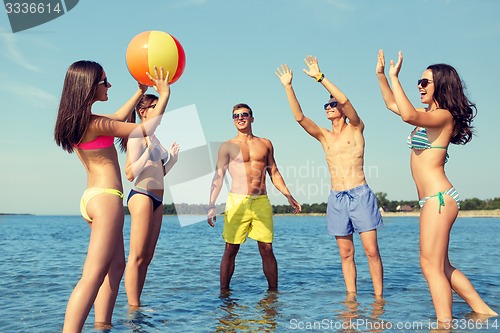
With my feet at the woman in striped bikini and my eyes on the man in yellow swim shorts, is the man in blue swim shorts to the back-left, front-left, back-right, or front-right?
front-right

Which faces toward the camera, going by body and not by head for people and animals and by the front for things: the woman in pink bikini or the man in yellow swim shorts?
the man in yellow swim shorts

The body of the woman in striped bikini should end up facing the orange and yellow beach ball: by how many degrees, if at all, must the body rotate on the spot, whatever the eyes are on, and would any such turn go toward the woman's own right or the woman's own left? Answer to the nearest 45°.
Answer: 0° — they already face it

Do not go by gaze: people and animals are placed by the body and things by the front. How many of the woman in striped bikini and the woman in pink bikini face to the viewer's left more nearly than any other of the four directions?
1

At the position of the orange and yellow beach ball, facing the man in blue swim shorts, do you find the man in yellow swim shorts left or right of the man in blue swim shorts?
left

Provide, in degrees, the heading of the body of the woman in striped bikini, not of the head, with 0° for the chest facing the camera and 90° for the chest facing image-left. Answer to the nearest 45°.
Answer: approximately 90°

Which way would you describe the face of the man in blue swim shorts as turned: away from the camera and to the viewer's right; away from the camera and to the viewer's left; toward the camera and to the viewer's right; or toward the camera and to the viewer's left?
toward the camera and to the viewer's left

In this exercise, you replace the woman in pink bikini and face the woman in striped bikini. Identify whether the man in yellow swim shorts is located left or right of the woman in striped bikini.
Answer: left

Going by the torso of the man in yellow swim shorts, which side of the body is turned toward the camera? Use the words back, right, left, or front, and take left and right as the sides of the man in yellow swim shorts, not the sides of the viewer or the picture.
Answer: front

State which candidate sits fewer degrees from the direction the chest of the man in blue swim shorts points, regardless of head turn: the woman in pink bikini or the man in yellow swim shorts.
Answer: the woman in pink bikini

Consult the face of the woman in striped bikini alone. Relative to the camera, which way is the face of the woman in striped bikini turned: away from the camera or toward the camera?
toward the camera

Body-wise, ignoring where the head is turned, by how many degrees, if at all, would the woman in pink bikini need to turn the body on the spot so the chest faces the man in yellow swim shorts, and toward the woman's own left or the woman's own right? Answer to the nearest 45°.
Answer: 0° — they already face them

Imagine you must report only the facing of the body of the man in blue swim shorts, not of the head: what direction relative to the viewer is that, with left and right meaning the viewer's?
facing the viewer and to the left of the viewer

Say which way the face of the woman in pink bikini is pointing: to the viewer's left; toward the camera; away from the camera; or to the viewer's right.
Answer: to the viewer's right

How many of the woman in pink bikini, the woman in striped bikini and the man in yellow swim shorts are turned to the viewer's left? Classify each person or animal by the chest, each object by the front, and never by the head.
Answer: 1

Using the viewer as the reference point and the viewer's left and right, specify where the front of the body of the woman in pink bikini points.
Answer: facing away from the viewer and to the right of the viewer

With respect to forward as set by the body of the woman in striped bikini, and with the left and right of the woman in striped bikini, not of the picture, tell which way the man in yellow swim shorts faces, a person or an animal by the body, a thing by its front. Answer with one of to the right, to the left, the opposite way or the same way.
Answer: to the left
